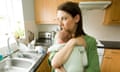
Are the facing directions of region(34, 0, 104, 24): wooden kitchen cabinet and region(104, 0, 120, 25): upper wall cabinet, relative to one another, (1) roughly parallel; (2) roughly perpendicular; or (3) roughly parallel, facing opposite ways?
roughly parallel

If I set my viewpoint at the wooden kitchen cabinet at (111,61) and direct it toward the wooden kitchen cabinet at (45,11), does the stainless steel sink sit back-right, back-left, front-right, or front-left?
front-left

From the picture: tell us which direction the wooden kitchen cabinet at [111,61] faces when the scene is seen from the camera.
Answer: facing the viewer

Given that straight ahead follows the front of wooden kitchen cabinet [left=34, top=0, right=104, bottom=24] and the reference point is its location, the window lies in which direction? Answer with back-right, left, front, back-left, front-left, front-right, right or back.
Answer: front-right

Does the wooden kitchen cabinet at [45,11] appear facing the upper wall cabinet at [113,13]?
no

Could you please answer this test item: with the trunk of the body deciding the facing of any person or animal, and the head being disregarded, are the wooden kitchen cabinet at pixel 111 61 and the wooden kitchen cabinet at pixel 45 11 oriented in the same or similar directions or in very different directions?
same or similar directions

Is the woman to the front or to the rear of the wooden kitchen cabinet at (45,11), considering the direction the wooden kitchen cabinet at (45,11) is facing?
to the front

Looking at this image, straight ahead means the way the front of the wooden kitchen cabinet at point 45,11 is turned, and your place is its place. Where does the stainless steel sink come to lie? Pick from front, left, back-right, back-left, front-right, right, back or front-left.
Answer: front

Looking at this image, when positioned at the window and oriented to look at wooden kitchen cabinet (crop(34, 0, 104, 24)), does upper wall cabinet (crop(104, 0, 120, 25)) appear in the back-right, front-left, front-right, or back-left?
front-right

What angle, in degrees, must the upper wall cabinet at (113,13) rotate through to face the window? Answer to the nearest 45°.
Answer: approximately 45° to its right

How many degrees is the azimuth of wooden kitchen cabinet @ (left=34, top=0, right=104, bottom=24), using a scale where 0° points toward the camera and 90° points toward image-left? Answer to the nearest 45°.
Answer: approximately 0°

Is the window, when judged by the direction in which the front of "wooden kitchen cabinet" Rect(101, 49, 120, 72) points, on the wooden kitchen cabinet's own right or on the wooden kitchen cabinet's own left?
on the wooden kitchen cabinet's own right

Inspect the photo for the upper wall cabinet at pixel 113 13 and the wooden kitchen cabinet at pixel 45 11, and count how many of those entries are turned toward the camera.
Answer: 2

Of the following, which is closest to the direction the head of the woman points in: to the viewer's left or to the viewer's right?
to the viewer's left

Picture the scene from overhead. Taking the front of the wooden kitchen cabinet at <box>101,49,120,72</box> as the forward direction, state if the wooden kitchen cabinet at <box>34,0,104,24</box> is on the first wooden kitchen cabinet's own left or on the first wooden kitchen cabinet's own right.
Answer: on the first wooden kitchen cabinet's own right
